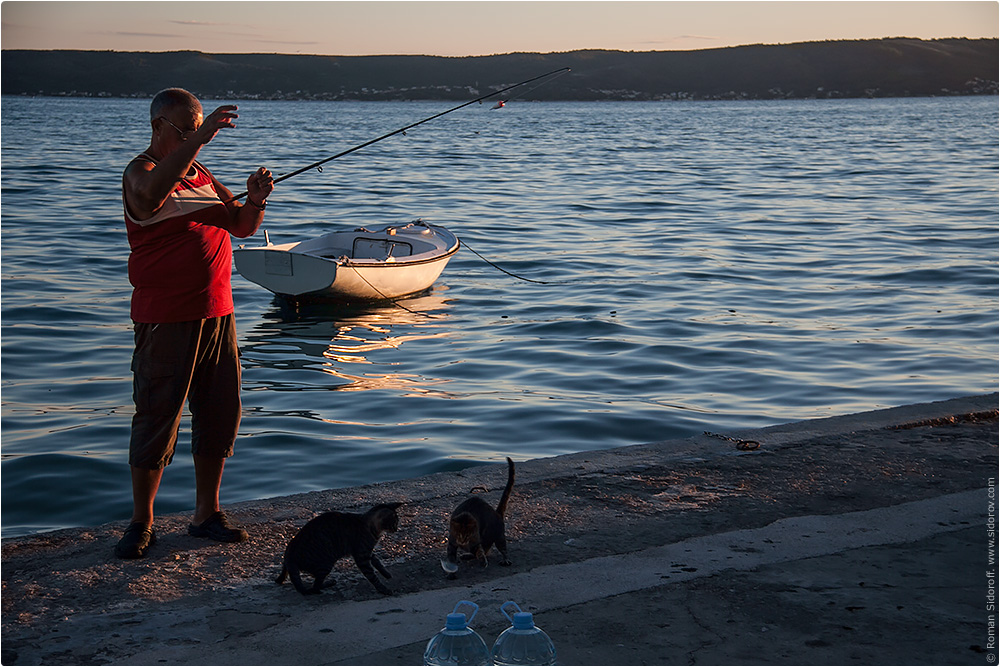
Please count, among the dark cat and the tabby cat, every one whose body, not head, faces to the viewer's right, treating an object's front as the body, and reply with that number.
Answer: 1

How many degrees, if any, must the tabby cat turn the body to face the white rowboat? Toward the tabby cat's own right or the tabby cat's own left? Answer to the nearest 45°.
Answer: approximately 135° to the tabby cat's own right

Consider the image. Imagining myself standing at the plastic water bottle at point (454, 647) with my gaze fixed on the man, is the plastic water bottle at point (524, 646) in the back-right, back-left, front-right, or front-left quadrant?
back-right

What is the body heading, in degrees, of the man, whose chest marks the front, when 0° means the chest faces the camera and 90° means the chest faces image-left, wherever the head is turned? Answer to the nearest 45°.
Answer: approximately 315°

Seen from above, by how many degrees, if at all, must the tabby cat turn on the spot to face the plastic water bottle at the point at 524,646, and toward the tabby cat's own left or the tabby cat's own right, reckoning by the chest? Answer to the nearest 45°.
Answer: approximately 45° to the tabby cat's own left

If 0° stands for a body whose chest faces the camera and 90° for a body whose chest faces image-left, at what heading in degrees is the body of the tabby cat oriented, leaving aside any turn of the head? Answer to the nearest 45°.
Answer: approximately 45°

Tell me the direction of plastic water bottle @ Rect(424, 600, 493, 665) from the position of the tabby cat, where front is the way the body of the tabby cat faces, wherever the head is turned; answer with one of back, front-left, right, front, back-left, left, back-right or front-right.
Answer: front-left

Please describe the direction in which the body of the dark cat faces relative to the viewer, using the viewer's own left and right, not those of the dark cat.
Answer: facing to the right of the viewer

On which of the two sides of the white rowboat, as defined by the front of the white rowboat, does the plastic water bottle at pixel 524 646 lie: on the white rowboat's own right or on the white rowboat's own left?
on the white rowboat's own right

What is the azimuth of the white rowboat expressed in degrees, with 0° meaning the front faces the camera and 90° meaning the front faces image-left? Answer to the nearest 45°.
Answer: approximately 225°

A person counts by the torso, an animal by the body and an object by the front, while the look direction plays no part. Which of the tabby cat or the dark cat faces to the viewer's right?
the dark cat

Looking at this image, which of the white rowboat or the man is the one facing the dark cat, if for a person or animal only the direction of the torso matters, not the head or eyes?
the man

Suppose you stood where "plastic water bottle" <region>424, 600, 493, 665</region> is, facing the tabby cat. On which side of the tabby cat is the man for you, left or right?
left
